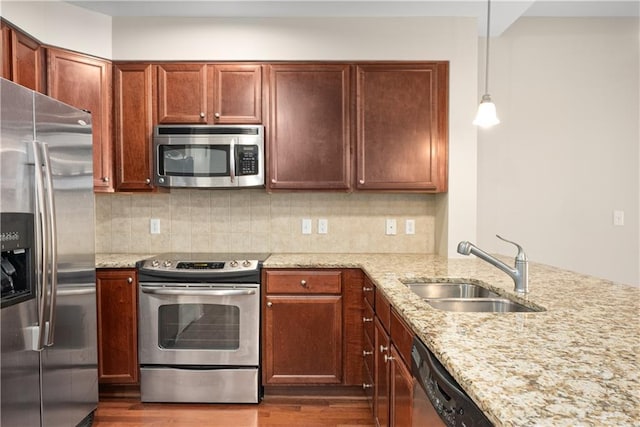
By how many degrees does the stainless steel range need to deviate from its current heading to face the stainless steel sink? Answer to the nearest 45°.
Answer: approximately 45° to its left

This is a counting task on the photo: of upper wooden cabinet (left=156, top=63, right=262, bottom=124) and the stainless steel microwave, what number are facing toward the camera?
2

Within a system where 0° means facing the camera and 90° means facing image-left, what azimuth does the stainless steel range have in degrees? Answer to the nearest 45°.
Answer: approximately 0°

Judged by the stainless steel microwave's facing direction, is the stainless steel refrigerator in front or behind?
in front

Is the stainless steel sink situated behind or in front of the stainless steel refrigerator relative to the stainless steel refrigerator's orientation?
in front

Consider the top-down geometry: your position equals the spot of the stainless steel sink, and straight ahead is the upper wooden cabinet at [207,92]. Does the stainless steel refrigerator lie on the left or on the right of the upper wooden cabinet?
left
